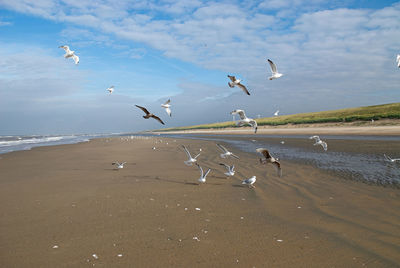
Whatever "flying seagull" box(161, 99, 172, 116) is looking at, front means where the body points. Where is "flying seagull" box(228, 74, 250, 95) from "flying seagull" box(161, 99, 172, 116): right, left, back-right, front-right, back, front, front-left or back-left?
back-left

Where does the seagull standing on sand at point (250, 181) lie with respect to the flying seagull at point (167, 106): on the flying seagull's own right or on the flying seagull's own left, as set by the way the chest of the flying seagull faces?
on the flying seagull's own left

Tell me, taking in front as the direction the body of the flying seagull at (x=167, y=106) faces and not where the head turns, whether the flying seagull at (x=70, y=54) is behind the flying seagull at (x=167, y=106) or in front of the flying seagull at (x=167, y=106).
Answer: in front
